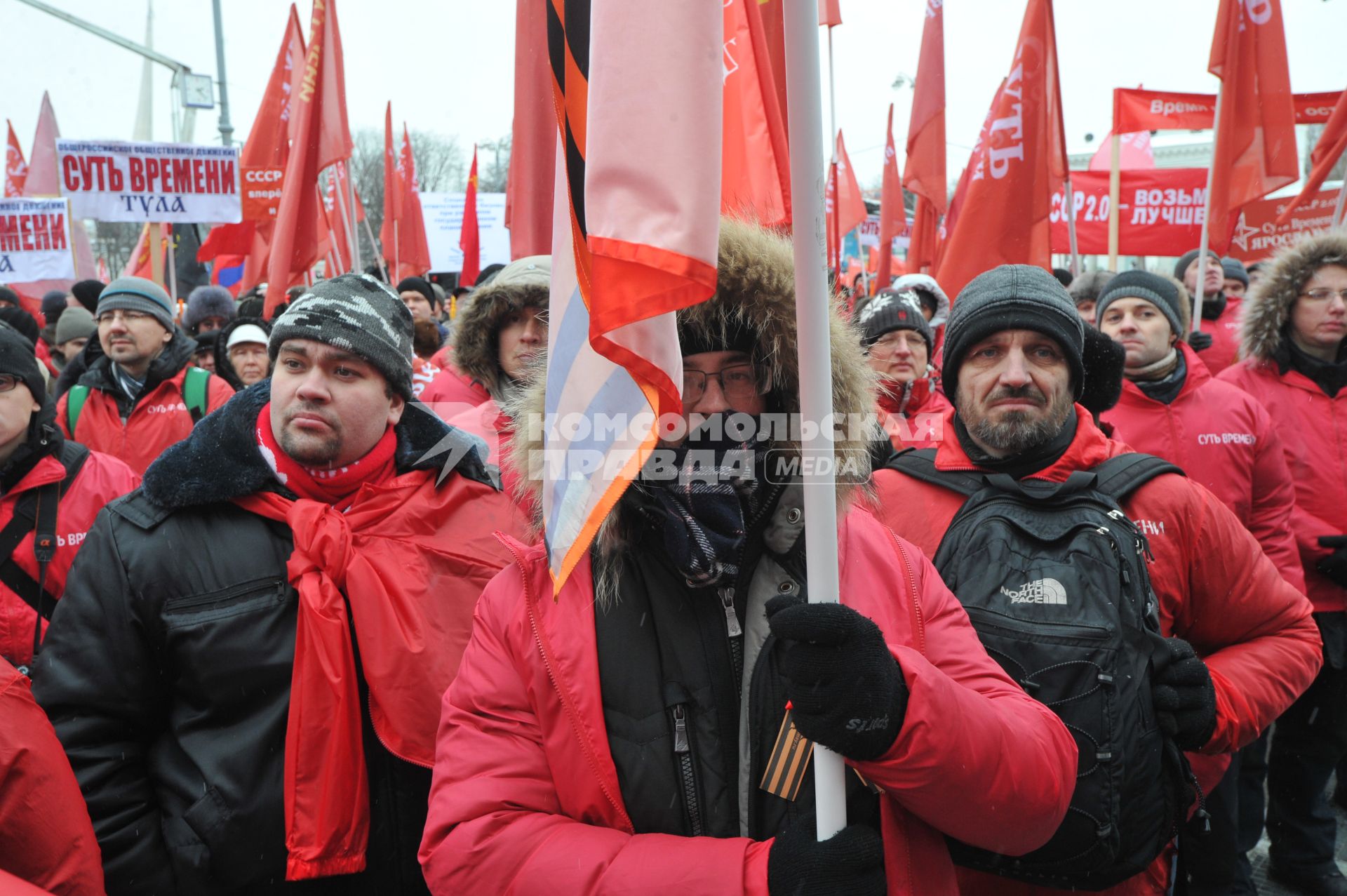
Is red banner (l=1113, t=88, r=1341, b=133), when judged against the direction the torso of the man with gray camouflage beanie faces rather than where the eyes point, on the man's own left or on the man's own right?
on the man's own left

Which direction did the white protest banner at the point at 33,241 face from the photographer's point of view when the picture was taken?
facing the viewer

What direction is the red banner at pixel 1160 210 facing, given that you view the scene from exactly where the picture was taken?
facing the viewer

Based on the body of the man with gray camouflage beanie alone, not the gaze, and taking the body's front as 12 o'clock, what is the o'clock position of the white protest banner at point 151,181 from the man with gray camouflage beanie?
The white protest banner is roughly at 6 o'clock from the man with gray camouflage beanie.

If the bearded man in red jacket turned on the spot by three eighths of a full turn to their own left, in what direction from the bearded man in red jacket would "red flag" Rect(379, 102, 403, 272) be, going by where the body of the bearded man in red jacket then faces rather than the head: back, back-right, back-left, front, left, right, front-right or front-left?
left

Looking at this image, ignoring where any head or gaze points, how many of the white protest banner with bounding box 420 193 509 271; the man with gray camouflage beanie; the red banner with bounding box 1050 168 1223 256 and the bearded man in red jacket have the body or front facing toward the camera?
4

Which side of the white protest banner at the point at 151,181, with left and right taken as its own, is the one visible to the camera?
front

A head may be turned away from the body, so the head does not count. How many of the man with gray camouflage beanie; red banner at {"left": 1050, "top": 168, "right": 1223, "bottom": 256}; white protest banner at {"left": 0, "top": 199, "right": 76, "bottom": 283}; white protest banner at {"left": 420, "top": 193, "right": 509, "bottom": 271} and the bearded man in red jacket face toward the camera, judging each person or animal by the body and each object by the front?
5

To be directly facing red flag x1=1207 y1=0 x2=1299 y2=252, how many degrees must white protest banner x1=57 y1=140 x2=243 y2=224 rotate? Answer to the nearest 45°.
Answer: approximately 45° to its left

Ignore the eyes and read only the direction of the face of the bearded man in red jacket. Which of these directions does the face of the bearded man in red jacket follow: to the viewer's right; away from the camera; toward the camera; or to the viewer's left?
toward the camera
